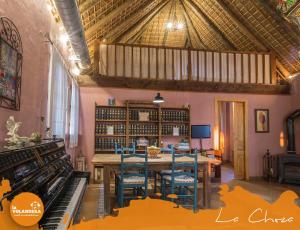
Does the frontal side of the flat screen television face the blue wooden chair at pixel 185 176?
yes

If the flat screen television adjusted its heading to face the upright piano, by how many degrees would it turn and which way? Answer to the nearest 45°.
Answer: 0° — it already faces it

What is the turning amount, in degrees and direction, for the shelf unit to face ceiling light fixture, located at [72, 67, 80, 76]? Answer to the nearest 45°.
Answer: approximately 90° to its right

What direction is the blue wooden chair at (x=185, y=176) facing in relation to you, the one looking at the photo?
facing away from the viewer and to the left of the viewer

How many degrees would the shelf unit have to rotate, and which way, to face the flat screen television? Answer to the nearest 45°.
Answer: approximately 90° to its left

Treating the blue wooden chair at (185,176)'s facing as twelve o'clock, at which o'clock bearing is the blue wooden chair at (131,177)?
the blue wooden chair at (131,177) is roughly at 10 o'clock from the blue wooden chair at (185,176).

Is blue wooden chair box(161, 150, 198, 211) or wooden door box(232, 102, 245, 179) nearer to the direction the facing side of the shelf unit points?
the blue wooden chair
